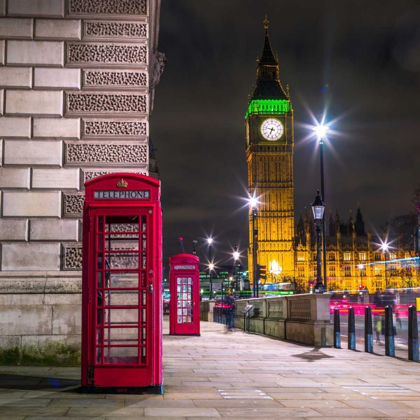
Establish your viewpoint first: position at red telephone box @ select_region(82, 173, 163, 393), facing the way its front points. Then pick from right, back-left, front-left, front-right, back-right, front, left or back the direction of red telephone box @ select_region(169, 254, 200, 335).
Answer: back

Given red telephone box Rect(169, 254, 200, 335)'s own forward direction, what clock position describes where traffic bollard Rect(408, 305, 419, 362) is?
The traffic bollard is roughly at 11 o'clock from the red telephone box.

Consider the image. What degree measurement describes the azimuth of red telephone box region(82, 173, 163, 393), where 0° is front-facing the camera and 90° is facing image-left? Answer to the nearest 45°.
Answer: approximately 0°

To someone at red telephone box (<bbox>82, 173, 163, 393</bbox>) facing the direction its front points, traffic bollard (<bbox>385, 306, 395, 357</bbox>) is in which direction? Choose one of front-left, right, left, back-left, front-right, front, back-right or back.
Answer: back-left

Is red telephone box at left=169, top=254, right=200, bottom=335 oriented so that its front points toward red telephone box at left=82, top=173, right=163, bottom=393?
yes

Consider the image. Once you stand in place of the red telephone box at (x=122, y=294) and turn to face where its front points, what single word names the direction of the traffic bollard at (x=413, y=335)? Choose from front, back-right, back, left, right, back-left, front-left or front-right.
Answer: back-left

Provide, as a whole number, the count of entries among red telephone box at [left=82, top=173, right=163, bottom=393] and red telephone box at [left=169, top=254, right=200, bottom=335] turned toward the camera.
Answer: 2

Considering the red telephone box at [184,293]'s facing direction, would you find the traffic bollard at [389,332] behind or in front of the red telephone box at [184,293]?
in front

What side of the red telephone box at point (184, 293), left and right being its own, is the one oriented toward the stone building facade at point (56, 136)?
front

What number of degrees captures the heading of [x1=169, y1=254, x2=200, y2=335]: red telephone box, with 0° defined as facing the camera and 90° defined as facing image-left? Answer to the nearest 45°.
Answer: approximately 0°
